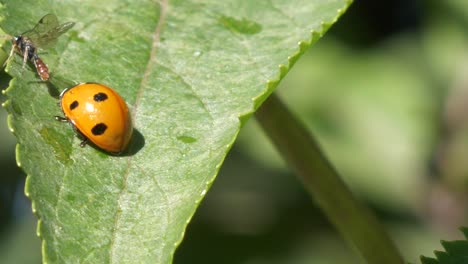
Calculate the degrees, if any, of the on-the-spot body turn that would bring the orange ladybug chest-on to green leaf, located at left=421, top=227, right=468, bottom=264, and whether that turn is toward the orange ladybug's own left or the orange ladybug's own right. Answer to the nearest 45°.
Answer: approximately 180°

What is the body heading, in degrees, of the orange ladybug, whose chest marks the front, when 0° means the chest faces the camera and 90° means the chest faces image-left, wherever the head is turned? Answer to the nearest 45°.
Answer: approximately 135°
